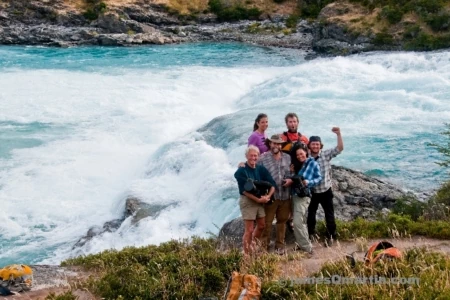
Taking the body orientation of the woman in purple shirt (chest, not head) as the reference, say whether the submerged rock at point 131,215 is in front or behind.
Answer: behind

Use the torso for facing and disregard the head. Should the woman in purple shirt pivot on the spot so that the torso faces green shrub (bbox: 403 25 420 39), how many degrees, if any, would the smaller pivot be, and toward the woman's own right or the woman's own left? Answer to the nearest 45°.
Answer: approximately 135° to the woman's own left

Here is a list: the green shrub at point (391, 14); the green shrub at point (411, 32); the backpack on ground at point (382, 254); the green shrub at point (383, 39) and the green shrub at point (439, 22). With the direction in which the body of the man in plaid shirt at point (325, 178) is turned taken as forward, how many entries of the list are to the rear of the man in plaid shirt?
4

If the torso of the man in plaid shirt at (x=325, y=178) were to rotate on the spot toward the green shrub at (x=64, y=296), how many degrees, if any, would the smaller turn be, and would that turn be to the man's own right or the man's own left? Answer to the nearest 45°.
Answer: approximately 45° to the man's own right

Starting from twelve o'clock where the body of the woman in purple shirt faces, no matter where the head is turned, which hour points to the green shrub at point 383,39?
The green shrub is roughly at 8 o'clock from the woman in purple shirt.

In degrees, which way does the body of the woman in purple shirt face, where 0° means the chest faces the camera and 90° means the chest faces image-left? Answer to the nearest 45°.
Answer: approximately 315°

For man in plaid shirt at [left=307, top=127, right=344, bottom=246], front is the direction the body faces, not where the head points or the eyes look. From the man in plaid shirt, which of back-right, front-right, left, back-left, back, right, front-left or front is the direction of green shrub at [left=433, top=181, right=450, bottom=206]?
back-left

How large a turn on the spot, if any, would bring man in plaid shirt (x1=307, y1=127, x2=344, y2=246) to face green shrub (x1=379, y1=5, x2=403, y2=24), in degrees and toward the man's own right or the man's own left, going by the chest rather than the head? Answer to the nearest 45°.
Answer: approximately 180°

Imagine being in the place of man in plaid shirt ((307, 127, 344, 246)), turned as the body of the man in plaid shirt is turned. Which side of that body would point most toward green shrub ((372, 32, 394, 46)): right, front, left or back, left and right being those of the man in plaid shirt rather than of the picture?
back

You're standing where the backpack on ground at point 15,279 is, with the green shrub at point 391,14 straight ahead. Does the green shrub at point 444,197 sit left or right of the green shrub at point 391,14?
right

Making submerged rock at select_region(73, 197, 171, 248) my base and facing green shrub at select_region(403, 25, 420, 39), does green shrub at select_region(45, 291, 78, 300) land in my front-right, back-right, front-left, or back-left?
back-right
